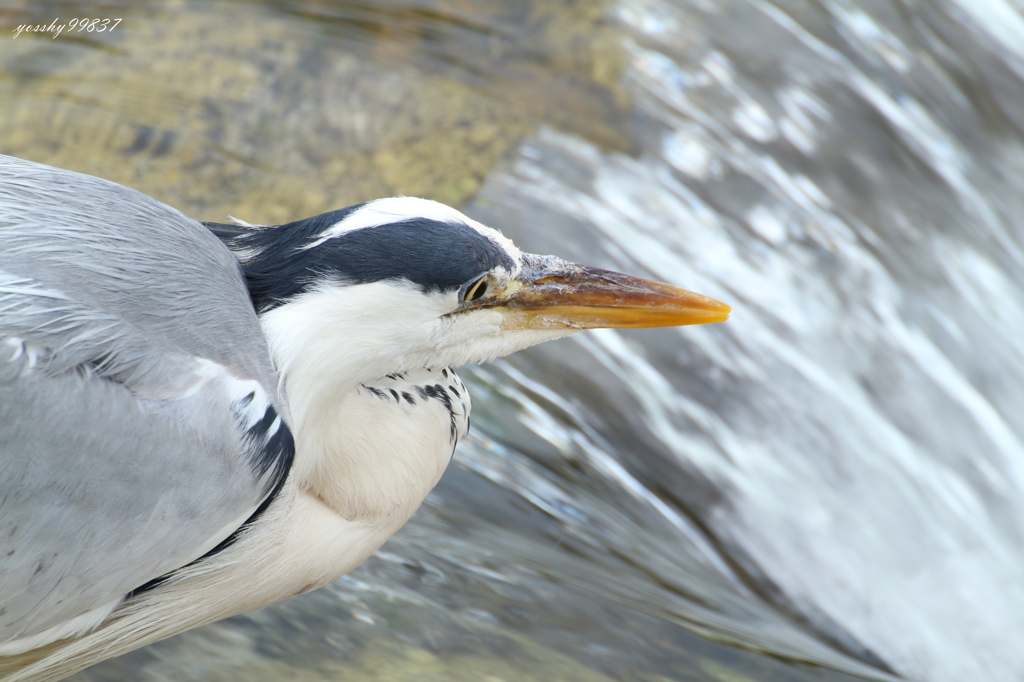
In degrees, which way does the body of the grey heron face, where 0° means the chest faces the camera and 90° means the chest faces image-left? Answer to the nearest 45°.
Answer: approximately 270°
